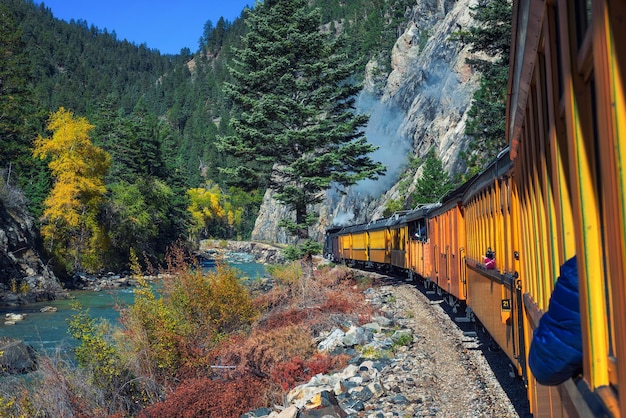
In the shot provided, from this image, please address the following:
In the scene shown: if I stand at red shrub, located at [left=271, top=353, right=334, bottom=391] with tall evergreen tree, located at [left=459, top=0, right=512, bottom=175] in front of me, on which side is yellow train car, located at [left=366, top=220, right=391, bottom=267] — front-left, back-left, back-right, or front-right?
front-left

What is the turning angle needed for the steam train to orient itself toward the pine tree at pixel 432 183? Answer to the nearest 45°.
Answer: approximately 45° to its right

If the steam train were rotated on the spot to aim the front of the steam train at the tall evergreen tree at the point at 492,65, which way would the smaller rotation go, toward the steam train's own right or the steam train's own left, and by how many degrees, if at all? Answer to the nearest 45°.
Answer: approximately 45° to the steam train's own right

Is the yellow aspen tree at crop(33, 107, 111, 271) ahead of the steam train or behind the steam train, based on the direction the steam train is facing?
ahead

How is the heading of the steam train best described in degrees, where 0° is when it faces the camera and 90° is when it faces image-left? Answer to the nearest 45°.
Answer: approximately 135°
